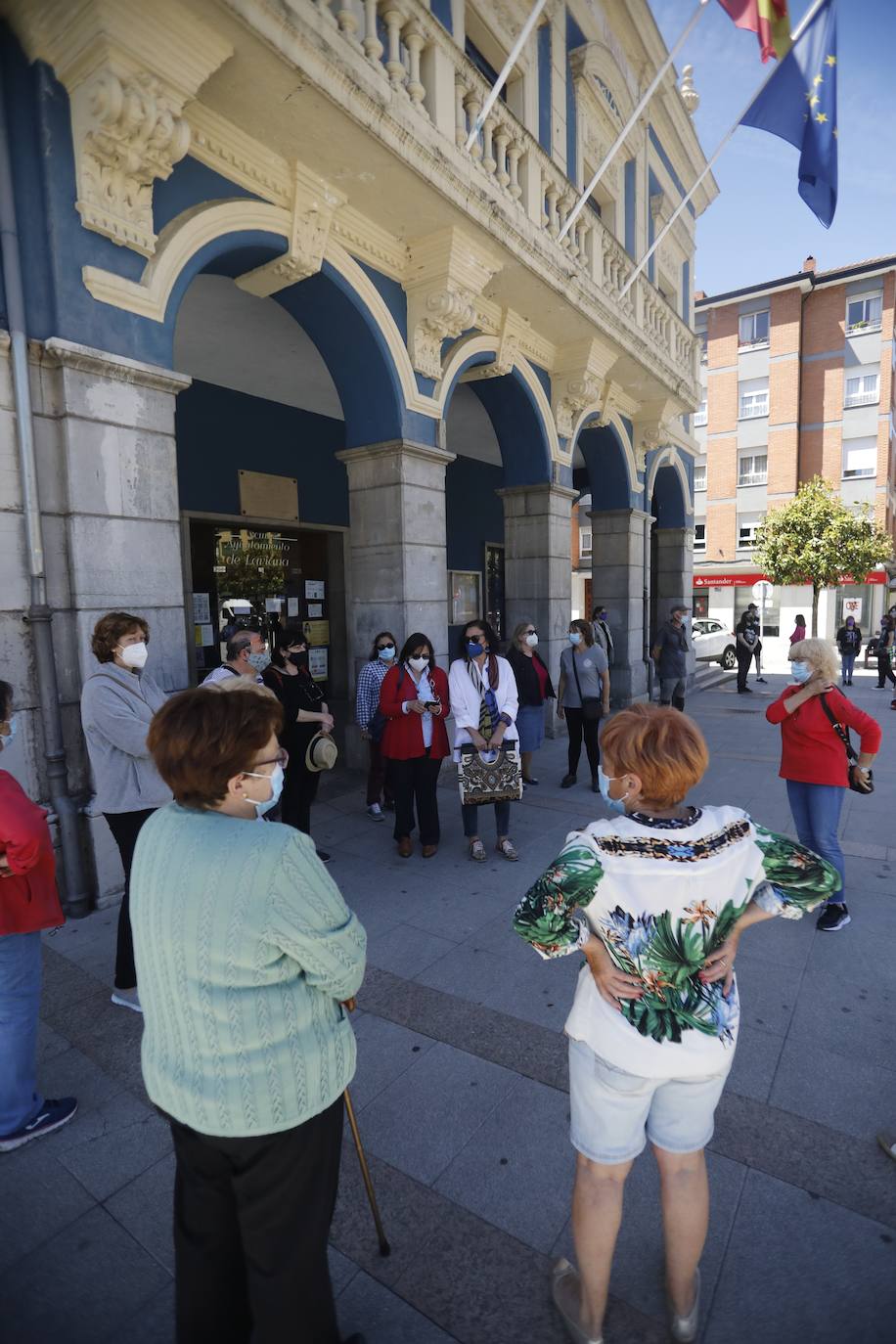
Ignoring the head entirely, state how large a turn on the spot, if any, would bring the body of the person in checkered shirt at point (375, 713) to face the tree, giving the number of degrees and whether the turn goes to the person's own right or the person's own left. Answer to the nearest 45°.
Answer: approximately 90° to the person's own left

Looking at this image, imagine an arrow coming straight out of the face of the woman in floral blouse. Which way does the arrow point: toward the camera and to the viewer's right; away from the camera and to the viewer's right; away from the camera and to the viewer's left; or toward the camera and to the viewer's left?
away from the camera and to the viewer's left

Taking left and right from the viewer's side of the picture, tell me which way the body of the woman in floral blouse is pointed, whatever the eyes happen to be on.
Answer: facing away from the viewer

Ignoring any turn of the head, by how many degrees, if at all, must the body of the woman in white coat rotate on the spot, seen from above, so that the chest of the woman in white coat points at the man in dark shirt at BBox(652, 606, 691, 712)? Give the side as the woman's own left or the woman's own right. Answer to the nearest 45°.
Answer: approximately 135° to the woman's own left

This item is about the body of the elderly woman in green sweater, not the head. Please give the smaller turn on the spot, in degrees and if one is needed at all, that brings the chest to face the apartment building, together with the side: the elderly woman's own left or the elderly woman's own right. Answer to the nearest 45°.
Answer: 0° — they already face it

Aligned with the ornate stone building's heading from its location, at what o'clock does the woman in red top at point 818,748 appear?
The woman in red top is roughly at 12 o'clock from the ornate stone building.

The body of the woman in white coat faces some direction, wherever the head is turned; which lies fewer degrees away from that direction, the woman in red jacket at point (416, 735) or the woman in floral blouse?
the woman in floral blouse

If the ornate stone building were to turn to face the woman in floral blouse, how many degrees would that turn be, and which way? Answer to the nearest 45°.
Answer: approximately 45° to its right

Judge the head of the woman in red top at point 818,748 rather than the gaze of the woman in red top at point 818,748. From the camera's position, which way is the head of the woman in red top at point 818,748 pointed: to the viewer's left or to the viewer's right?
to the viewer's left

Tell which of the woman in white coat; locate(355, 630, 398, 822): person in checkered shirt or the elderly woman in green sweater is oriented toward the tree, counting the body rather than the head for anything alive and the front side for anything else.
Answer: the elderly woman in green sweater
